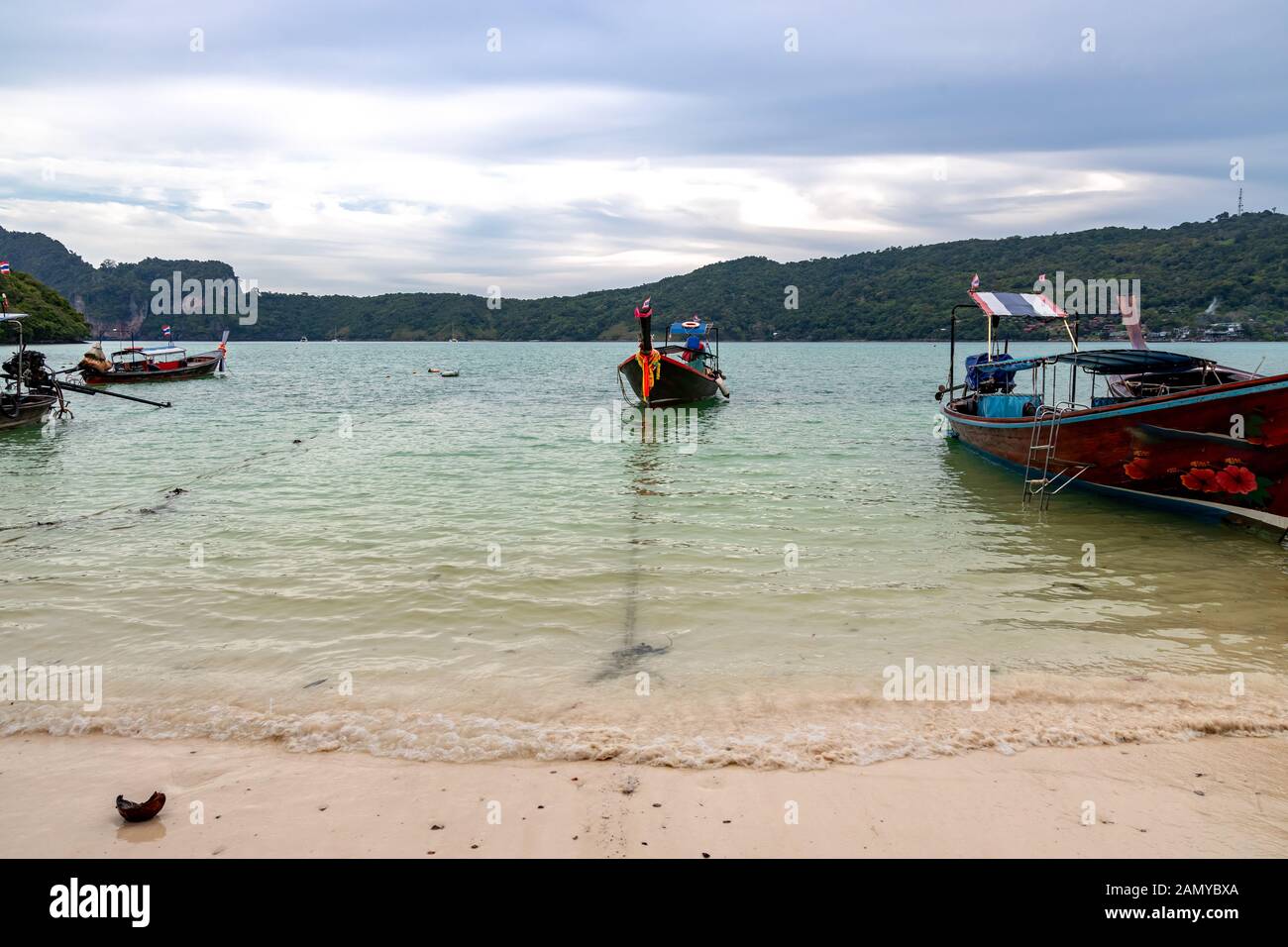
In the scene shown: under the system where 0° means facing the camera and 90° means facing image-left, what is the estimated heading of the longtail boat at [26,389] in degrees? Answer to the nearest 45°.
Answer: approximately 90°

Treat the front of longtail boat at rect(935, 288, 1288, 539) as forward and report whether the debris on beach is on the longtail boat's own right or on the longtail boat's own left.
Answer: on the longtail boat's own right

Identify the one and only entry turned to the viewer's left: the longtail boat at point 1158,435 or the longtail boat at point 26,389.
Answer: the longtail boat at point 26,389

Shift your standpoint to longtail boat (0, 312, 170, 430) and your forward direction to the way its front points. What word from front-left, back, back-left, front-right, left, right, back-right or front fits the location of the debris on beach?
left

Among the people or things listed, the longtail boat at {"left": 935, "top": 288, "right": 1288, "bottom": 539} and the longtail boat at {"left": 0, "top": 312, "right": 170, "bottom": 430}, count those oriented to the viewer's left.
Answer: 1

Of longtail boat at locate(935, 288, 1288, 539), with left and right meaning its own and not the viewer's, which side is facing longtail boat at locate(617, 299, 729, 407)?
back

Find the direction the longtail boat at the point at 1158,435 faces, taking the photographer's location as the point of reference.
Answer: facing the viewer and to the right of the viewer

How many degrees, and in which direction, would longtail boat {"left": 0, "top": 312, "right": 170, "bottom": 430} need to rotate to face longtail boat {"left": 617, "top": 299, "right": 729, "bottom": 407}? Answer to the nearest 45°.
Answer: approximately 180°
